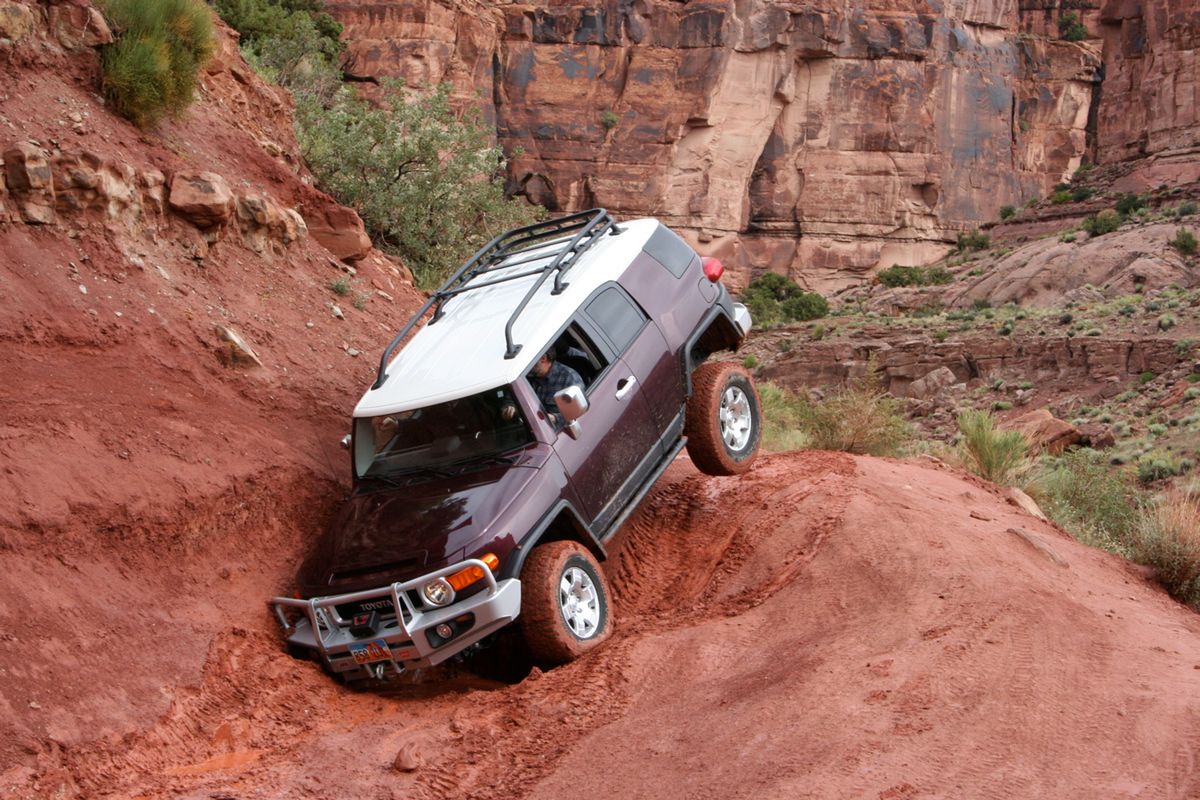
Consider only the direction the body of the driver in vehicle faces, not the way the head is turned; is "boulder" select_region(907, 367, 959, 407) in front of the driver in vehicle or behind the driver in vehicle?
behind

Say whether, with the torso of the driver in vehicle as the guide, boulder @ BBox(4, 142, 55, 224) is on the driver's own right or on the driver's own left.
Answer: on the driver's own right

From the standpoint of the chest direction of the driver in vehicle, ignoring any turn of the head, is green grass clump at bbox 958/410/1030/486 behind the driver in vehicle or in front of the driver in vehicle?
behind

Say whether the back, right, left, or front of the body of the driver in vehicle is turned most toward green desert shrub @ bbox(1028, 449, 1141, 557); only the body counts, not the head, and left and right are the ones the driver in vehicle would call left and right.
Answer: back

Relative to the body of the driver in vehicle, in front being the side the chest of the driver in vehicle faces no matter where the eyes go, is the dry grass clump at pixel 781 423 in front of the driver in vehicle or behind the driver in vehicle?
behind

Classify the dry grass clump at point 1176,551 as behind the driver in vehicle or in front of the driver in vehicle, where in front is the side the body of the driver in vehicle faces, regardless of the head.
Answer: behind

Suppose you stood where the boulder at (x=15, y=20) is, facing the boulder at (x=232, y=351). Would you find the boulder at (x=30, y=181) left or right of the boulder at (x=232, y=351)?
right

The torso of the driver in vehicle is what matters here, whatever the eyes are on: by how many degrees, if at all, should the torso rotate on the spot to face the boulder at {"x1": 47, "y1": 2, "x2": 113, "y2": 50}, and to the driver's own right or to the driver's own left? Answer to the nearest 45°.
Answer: approximately 90° to the driver's own right

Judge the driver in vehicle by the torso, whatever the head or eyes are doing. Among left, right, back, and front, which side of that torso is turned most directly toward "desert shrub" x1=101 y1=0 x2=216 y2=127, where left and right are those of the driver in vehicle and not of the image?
right

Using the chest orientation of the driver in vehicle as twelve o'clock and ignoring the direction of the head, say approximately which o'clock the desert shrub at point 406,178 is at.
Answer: The desert shrub is roughly at 4 o'clock from the driver in vehicle.

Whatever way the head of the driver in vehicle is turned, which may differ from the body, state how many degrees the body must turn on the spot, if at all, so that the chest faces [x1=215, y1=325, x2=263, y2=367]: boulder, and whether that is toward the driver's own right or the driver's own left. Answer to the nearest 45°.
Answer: approximately 90° to the driver's own right

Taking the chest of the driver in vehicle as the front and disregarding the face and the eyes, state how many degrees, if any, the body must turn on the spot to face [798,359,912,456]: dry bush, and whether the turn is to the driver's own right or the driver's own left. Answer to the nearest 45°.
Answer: approximately 180°

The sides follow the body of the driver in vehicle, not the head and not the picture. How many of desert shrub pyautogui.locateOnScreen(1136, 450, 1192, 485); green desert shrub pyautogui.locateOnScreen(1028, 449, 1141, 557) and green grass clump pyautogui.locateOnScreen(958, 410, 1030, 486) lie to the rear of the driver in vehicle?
3

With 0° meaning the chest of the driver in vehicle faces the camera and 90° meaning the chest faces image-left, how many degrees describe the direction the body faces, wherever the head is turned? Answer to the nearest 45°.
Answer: approximately 45°

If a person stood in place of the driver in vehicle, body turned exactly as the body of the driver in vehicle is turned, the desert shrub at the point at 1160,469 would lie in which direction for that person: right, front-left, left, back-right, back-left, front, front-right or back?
back
